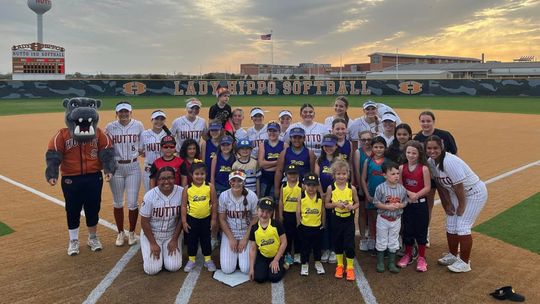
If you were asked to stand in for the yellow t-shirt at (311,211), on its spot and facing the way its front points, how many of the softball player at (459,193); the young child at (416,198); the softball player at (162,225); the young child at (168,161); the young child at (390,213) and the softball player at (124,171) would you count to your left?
3

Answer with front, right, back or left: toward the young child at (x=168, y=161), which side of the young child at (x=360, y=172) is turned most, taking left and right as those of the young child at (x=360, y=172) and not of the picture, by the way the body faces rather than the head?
right

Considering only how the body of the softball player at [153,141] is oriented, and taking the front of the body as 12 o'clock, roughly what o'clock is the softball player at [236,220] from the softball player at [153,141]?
the softball player at [236,220] is roughly at 11 o'clock from the softball player at [153,141].
